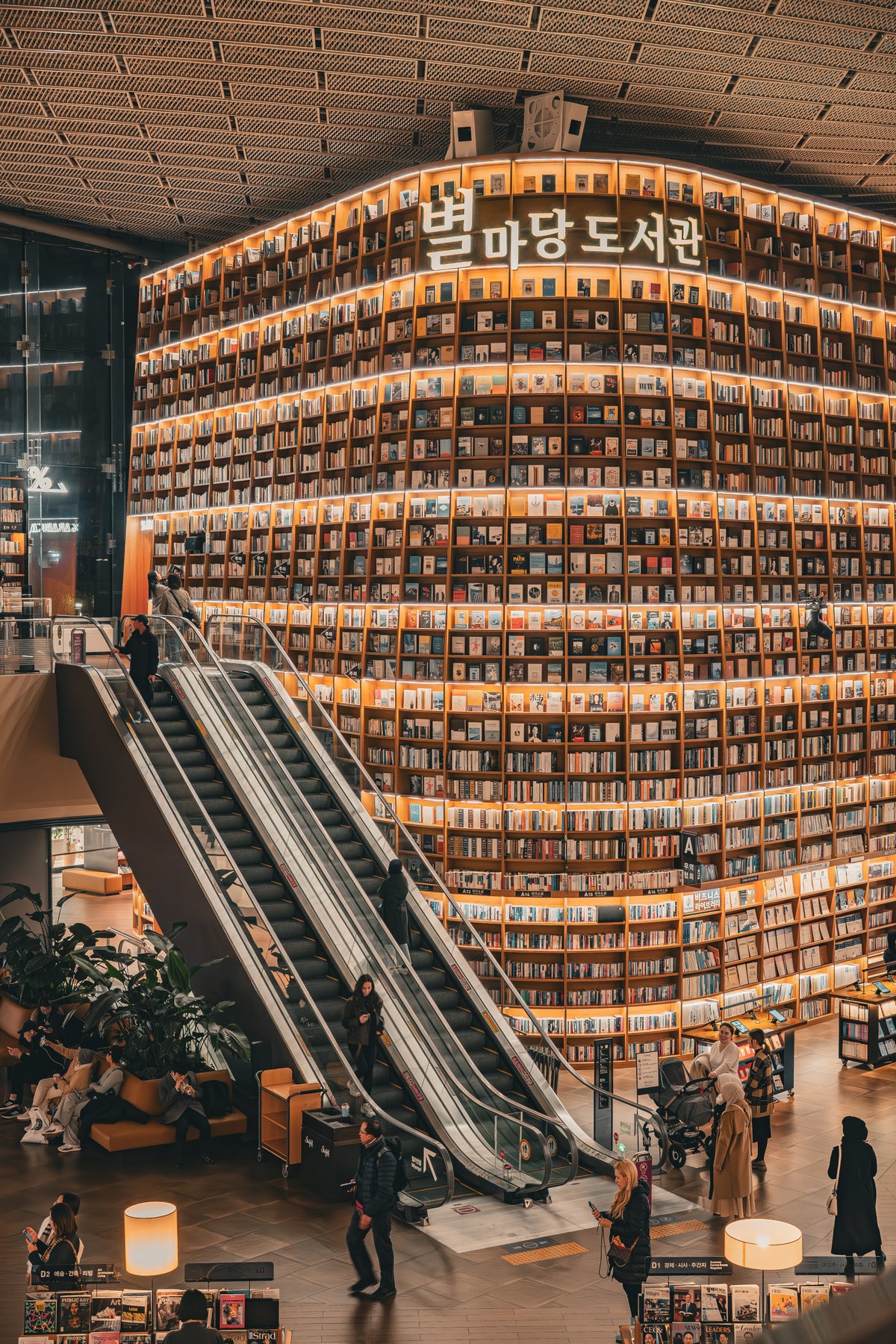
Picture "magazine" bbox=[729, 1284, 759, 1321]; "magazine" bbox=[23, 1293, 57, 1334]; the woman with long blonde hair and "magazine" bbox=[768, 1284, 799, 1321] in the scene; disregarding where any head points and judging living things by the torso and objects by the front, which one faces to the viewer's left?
the woman with long blonde hair

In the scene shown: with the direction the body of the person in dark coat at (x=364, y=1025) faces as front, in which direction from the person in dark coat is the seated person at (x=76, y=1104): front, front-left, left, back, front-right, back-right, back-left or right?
back-right

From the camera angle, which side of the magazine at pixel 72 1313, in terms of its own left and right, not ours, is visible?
front

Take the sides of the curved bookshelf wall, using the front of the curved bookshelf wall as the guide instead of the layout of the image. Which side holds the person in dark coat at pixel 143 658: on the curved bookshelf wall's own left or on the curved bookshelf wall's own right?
on the curved bookshelf wall's own right

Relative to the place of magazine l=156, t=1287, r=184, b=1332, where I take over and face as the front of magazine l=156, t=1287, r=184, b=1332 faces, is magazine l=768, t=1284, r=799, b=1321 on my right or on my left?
on my left

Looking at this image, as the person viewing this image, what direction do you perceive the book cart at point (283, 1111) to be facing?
facing the viewer and to the left of the viewer

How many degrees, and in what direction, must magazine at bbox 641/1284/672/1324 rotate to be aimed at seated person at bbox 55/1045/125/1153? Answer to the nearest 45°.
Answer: approximately 135° to its right

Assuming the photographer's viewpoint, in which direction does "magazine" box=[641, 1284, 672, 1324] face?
facing the viewer

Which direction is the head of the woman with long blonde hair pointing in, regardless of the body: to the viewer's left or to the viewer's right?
to the viewer's left

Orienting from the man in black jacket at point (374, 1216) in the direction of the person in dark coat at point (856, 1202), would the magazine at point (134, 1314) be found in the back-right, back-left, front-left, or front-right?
back-right

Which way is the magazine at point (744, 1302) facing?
toward the camera

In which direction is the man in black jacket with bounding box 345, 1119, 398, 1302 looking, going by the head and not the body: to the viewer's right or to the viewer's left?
to the viewer's left

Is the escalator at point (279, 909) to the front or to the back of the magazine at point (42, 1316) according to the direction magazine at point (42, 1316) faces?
to the back

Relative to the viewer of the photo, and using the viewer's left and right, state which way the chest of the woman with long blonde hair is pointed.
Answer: facing to the left of the viewer

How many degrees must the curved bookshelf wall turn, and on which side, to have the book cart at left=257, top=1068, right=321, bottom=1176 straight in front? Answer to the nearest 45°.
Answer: approximately 45° to its right
